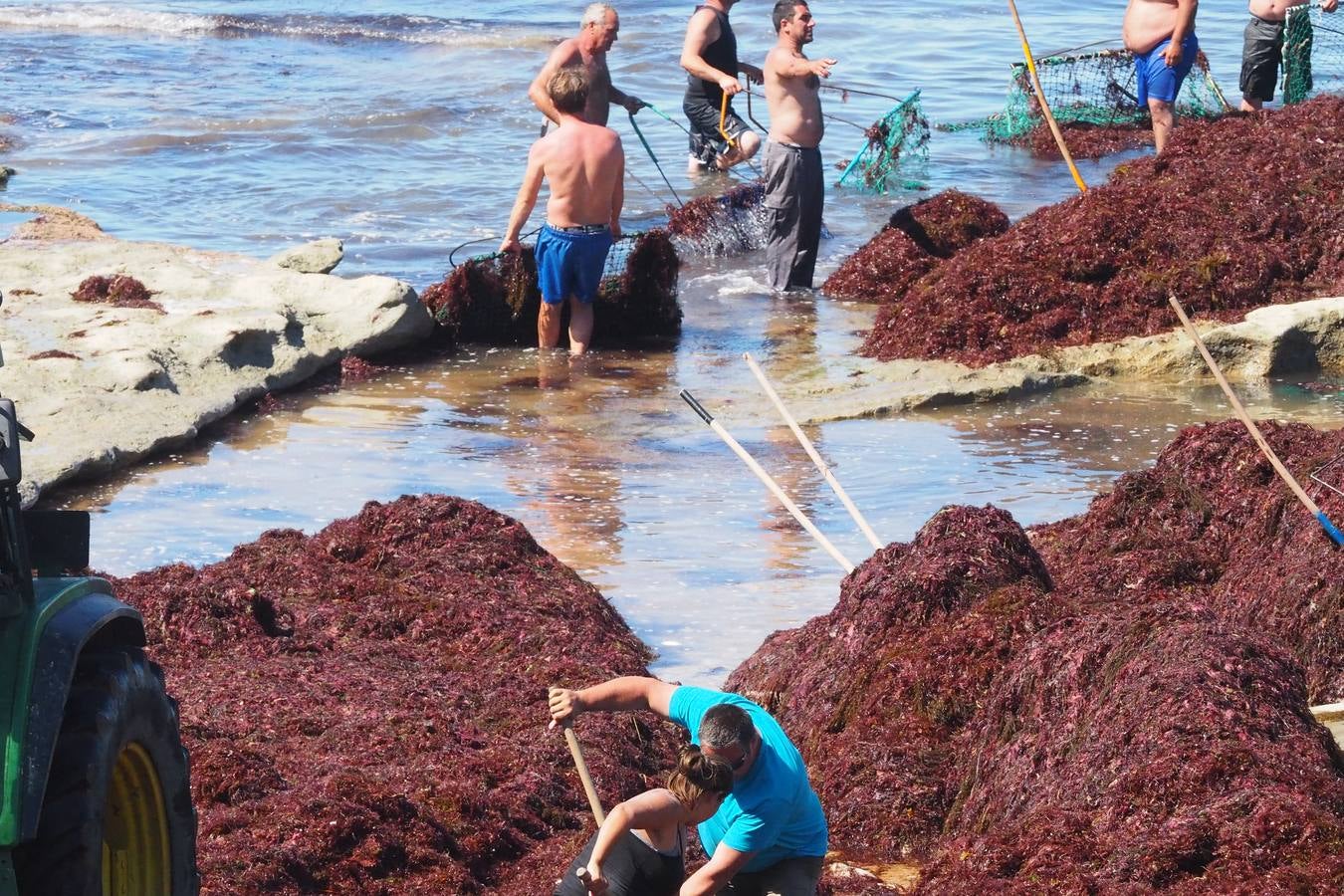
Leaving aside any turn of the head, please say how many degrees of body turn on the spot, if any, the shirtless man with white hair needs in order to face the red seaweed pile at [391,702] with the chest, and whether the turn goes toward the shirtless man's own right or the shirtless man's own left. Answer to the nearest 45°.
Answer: approximately 45° to the shirtless man's own right

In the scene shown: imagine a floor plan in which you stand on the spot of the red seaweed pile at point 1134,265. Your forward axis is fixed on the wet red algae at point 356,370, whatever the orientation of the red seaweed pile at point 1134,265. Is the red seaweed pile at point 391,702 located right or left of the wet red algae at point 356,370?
left

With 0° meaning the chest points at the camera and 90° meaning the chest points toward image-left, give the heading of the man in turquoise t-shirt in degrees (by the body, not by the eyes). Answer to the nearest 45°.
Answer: approximately 45°

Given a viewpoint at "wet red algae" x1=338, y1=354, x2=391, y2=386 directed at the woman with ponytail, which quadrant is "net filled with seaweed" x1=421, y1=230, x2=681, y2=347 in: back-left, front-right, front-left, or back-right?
back-left

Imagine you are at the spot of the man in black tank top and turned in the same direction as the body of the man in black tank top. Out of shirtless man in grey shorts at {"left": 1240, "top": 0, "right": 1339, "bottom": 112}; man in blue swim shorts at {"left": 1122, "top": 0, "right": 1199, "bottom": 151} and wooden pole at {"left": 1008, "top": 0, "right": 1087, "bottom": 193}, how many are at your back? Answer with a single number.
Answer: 0

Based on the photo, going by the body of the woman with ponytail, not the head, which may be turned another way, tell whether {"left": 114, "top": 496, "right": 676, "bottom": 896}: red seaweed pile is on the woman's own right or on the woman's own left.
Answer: on the woman's own left

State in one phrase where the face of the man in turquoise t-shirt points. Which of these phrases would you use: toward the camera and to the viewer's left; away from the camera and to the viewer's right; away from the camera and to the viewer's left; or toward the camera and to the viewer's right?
toward the camera and to the viewer's left

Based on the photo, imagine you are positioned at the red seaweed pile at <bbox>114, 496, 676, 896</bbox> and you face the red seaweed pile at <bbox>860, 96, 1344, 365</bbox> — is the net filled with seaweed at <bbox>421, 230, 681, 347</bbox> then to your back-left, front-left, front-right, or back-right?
front-left

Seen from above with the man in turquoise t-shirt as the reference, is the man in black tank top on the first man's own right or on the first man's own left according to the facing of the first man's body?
on the first man's own right

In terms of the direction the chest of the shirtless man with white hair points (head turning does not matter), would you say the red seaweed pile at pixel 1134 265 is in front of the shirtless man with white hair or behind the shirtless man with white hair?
in front

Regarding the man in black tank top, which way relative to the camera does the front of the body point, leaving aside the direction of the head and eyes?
to the viewer's right
